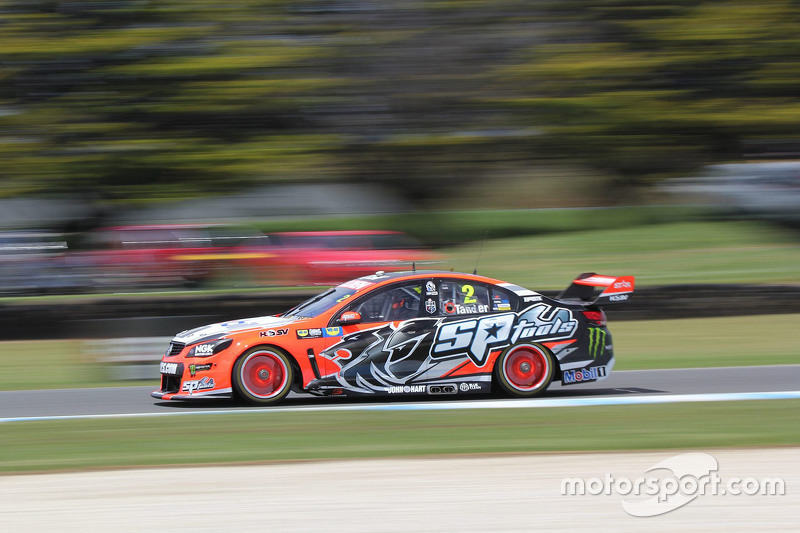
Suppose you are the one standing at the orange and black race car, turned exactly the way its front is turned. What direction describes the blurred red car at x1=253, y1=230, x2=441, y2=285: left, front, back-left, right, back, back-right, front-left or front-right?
right

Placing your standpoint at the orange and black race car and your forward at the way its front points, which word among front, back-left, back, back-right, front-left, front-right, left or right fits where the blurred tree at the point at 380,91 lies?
right

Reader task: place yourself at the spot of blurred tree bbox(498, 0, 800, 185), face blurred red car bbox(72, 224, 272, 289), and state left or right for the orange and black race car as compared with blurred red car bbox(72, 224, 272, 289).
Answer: left

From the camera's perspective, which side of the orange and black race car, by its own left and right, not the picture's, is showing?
left

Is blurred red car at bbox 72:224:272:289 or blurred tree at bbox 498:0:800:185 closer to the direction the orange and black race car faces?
the blurred red car

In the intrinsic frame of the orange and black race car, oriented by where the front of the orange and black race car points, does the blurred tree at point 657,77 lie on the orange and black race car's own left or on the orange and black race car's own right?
on the orange and black race car's own right

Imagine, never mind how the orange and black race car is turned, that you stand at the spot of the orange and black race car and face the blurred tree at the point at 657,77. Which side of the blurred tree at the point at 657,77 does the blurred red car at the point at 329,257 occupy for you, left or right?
left
